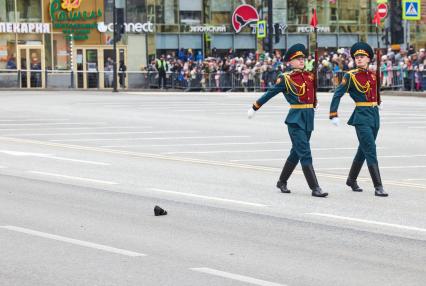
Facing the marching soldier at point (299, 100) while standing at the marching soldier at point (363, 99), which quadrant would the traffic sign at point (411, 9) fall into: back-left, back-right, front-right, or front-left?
back-right

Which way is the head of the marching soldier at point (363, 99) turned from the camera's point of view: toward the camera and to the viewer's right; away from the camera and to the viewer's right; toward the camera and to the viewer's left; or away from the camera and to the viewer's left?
toward the camera and to the viewer's left

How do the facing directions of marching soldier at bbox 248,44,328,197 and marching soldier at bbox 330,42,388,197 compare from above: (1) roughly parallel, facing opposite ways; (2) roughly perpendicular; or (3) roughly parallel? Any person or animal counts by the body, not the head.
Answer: roughly parallel

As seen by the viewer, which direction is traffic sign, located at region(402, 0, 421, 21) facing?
toward the camera

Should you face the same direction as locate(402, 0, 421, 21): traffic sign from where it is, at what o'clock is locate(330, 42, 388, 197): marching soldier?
The marching soldier is roughly at 12 o'clock from the traffic sign.

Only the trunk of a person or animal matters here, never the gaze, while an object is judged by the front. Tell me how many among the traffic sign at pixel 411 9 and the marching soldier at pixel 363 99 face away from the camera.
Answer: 0

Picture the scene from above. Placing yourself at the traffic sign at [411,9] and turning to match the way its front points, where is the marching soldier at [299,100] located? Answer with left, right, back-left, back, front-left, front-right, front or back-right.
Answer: front

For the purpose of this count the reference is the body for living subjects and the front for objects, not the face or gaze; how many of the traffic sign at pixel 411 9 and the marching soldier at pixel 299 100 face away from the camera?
0

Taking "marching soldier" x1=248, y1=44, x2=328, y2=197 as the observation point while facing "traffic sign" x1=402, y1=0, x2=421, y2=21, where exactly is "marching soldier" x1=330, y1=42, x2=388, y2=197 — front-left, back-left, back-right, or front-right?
front-right

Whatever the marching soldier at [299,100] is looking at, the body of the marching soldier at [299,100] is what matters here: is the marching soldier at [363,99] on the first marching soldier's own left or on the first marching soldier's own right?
on the first marching soldier's own left
